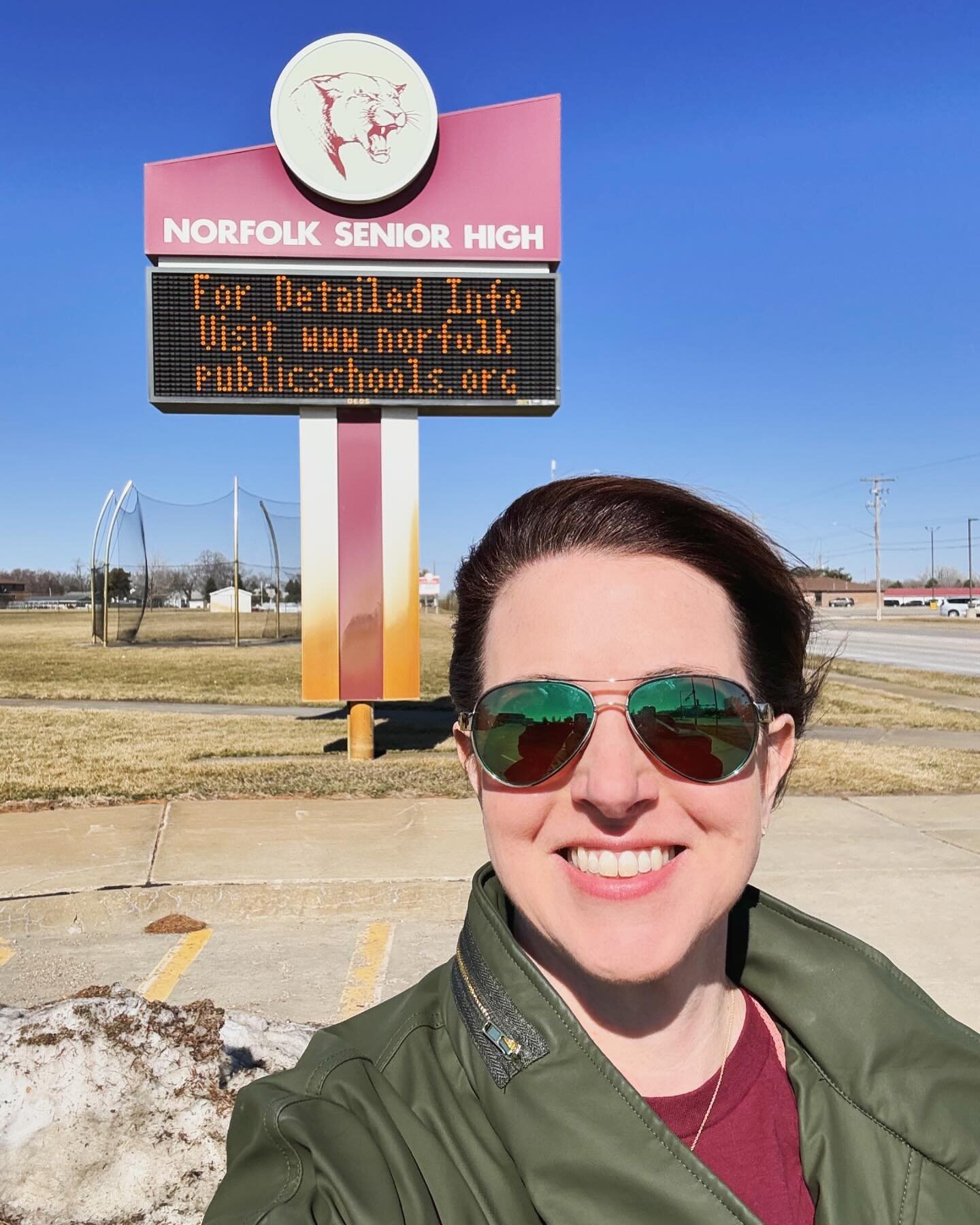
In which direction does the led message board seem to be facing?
toward the camera

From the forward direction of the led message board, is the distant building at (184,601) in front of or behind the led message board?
behind

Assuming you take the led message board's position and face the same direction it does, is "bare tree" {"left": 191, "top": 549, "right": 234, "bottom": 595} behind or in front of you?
behind

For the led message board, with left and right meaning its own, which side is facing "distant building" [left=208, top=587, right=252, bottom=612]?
back

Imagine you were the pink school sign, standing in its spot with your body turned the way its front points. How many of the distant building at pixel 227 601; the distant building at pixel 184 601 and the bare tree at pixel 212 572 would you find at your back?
3

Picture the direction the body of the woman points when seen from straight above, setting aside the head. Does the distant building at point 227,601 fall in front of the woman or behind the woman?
behind

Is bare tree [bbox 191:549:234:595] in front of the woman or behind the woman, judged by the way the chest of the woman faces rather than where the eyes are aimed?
behind

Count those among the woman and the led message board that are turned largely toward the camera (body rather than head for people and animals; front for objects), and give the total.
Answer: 2

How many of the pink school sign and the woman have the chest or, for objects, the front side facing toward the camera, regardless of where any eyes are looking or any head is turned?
2

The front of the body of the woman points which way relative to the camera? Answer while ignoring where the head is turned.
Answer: toward the camera

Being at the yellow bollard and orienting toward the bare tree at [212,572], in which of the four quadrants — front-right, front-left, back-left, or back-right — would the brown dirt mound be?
back-left
